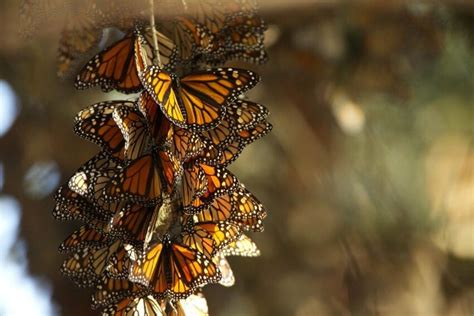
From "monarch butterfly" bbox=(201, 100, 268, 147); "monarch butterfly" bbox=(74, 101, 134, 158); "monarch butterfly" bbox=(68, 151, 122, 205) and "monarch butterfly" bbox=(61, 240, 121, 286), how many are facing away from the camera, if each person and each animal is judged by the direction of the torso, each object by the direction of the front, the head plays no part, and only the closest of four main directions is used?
0

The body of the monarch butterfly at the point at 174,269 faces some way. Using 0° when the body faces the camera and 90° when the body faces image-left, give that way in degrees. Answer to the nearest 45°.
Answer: approximately 180°
